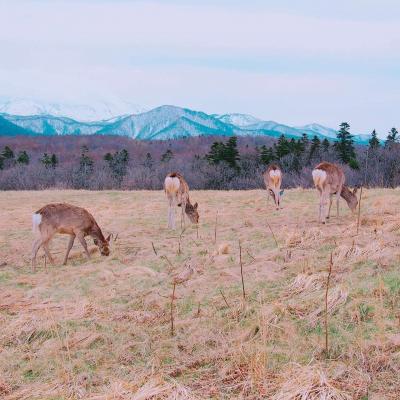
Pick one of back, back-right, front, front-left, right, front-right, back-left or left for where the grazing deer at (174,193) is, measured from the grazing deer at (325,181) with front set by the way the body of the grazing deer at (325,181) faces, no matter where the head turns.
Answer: back-left

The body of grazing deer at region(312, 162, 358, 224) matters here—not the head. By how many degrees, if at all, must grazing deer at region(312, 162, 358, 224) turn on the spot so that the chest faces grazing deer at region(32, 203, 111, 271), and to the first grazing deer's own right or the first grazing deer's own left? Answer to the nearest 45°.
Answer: approximately 180°

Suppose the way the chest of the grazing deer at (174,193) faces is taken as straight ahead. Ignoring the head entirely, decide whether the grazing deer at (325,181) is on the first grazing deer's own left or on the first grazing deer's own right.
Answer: on the first grazing deer's own right

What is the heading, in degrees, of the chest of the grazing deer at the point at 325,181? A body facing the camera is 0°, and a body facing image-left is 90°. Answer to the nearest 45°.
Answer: approximately 225°
